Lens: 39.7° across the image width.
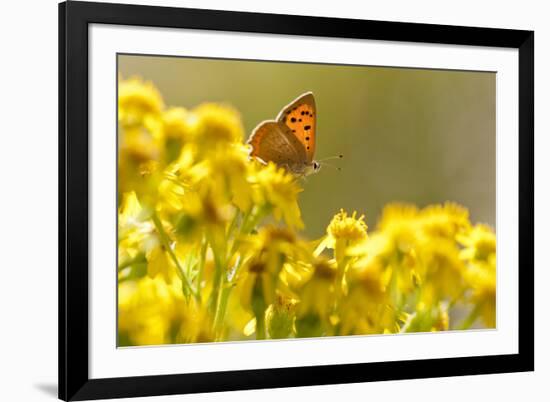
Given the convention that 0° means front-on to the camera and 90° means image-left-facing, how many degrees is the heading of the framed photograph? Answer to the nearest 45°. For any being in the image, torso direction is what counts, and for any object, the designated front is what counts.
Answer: approximately 315°
